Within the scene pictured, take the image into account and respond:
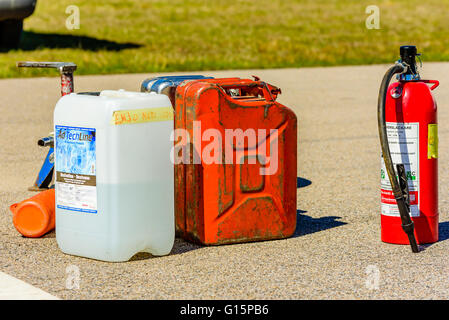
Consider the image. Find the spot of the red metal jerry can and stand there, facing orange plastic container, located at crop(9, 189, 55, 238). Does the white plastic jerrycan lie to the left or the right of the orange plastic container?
left

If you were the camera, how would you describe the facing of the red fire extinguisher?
facing the viewer and to the left of the viewer

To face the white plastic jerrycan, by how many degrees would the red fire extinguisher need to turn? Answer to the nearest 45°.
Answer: approximately 45° to its right

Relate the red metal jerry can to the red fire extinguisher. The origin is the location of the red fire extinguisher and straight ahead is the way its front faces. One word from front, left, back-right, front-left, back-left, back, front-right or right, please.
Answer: front-right

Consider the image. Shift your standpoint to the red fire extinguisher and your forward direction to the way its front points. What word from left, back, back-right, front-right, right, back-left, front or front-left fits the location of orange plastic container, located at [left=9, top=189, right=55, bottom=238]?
front-right
